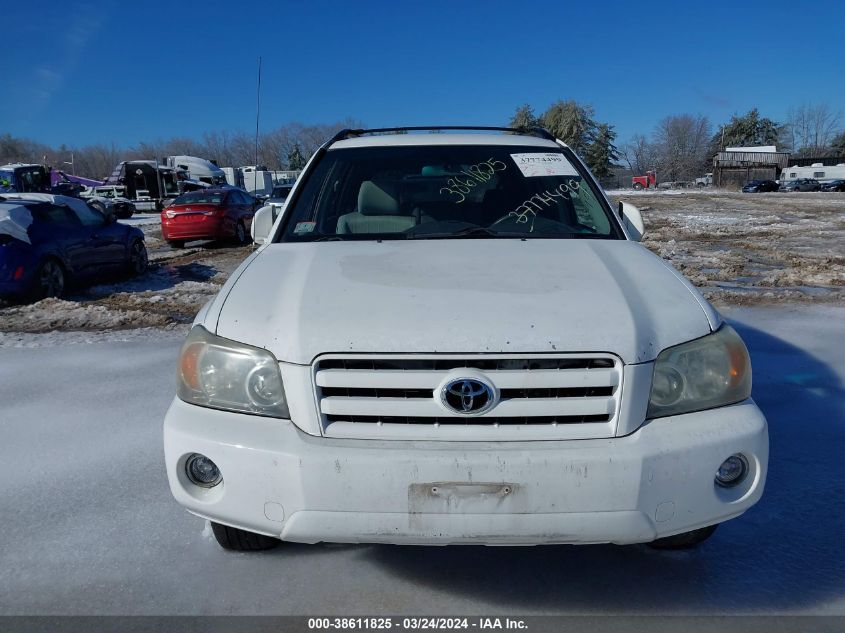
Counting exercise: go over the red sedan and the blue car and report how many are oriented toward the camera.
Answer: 0

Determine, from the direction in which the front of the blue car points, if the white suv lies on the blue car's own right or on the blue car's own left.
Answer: on the blue car's own right

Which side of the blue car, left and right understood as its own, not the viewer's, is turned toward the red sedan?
front

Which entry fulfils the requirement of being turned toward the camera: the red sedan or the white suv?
the white suv

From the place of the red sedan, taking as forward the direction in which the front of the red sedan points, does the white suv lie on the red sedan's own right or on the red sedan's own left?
on the red sedan's own right

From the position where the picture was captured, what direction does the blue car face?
facing away from the viewer and to the right of the viewer

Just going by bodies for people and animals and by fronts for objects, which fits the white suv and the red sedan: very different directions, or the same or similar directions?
very different directions

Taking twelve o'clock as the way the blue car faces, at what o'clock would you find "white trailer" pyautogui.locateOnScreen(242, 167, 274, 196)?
The white trailer is roughly at 11 o'clock from the blue car.

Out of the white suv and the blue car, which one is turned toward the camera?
the white suv

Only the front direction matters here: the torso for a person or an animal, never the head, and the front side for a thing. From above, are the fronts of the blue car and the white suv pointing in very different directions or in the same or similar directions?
very different directions

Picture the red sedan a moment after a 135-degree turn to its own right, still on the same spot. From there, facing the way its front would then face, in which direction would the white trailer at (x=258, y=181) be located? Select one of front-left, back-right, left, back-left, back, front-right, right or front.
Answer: back

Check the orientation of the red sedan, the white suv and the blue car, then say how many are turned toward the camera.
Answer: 1

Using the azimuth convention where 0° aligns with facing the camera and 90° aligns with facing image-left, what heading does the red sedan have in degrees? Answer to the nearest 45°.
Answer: approximately 225°

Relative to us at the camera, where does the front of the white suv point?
facing the viewer
